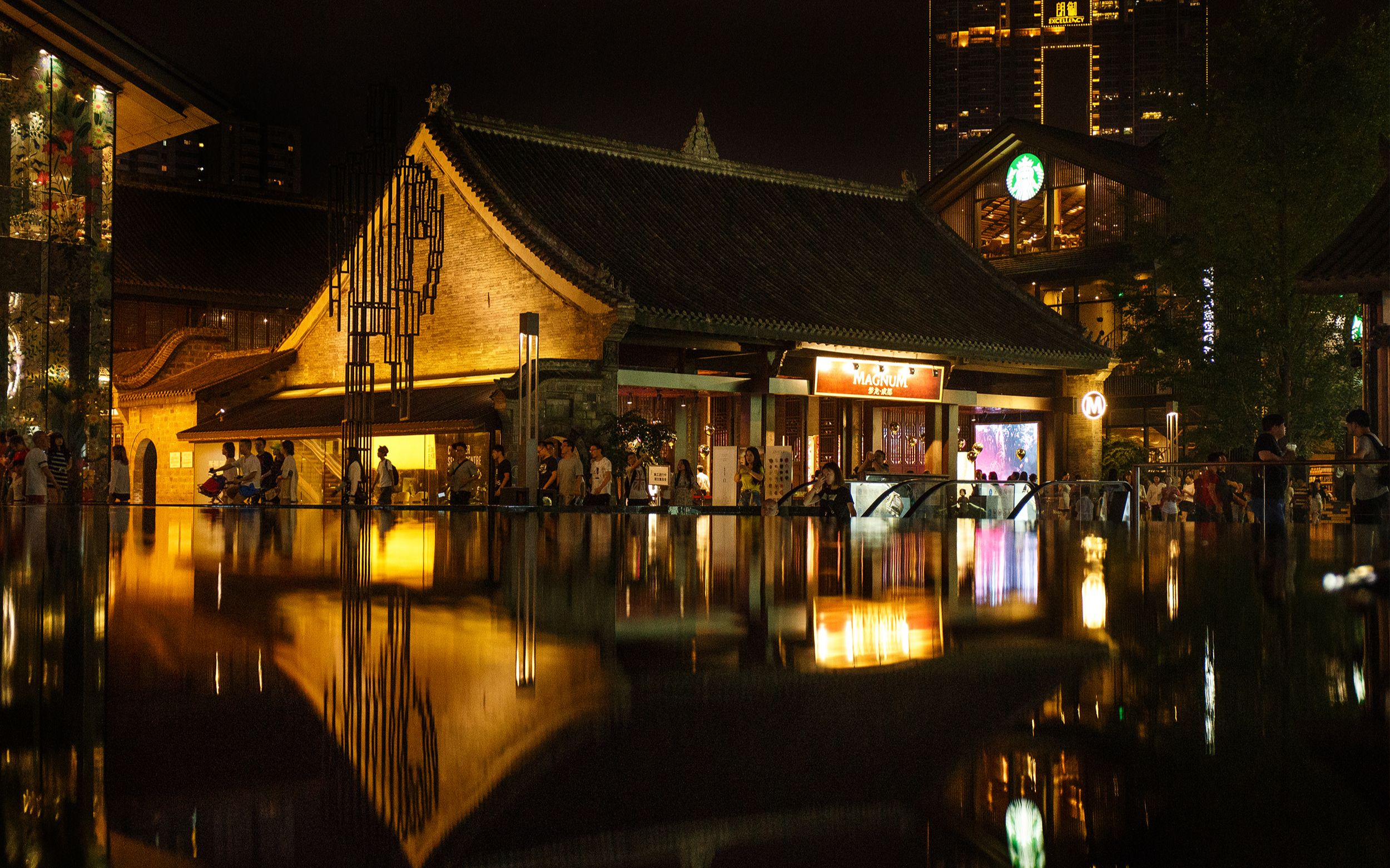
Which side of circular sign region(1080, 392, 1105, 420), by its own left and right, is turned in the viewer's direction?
front

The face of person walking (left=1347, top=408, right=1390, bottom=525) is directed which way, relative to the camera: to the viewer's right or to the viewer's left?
to the viewer's left

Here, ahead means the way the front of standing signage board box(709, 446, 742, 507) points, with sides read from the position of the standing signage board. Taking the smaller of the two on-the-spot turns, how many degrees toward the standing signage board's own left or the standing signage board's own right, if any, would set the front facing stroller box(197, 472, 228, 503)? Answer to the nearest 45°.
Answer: approximately 90° to the standing signage board's own right

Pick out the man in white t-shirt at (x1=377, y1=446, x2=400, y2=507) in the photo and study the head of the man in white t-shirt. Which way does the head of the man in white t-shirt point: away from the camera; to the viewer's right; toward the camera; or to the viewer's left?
to the viewer's left

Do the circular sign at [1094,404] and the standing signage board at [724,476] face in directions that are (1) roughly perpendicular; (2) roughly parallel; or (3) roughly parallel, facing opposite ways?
roughly parallel

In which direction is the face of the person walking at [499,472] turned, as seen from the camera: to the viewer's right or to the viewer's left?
to the viewer's left

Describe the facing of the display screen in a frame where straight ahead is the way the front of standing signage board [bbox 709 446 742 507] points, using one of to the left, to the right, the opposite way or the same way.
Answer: the same way

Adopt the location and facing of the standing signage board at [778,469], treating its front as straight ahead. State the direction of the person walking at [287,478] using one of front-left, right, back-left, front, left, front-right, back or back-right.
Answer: right

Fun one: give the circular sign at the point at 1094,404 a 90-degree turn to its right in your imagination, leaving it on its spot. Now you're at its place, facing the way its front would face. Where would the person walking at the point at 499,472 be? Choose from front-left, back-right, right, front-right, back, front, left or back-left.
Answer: front-left

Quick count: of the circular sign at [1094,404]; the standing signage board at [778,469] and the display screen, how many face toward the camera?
3

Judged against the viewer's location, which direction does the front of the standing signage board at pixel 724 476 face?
facing the viewer
